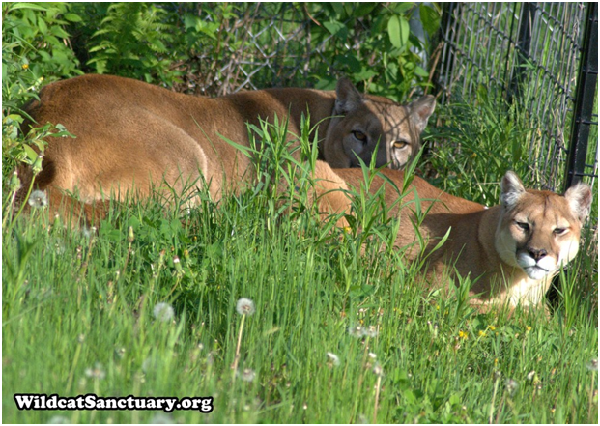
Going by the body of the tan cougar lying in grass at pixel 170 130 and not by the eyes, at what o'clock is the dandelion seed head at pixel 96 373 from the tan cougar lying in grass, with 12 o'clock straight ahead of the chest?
The dandelion seed head is roughly at 3 o'clock from the tan cougar lying in grass.

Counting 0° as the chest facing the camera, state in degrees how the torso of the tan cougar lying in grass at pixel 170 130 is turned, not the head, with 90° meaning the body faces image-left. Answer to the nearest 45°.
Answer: approximately 270°

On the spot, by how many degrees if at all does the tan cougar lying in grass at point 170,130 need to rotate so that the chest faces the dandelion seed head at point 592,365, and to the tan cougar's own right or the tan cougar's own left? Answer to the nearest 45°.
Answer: approximately 45° to the tan cougar's own right

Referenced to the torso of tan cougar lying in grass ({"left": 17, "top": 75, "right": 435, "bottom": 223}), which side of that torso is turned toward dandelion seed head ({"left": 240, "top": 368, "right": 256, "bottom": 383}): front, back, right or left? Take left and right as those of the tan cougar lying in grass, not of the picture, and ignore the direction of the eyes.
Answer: right

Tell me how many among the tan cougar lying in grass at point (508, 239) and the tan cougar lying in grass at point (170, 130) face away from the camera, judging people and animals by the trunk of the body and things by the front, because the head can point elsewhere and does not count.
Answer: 0

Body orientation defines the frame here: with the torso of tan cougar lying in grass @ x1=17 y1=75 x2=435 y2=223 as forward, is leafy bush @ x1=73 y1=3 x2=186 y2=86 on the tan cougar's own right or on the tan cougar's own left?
on the tan cougar's own left

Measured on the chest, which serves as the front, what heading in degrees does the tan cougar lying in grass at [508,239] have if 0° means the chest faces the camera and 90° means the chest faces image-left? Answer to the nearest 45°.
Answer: approximately 315°

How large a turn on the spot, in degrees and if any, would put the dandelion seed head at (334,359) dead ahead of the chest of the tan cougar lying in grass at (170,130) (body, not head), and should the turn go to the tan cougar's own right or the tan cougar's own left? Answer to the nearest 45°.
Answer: approximately 90° to the tan cougar's own right

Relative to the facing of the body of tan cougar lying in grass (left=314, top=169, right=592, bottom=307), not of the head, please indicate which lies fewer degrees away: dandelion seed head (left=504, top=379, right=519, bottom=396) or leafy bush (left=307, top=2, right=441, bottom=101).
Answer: the dandelion seed head

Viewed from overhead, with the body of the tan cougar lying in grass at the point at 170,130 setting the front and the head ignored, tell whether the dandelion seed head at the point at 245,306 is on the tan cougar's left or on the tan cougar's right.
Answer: on the tan cougar's right
